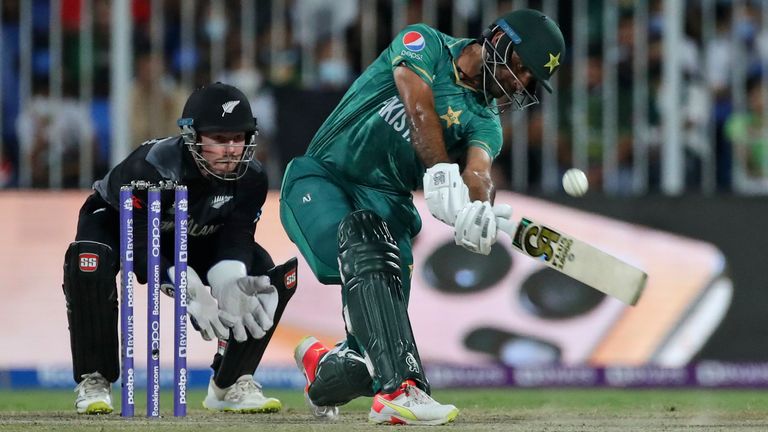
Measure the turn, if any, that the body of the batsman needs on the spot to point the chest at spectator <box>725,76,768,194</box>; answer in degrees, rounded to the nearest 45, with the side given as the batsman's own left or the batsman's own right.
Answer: approximately 90° to the batsman's own left

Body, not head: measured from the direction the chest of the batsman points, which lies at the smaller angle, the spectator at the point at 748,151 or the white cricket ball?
the white cricket ball

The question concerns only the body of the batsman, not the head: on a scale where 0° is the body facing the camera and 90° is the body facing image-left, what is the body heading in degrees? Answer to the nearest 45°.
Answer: approximately 315°

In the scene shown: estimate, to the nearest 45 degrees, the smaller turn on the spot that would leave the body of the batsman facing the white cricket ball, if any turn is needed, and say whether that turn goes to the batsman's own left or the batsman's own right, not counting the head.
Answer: approximately 45° to the batsman's own left
